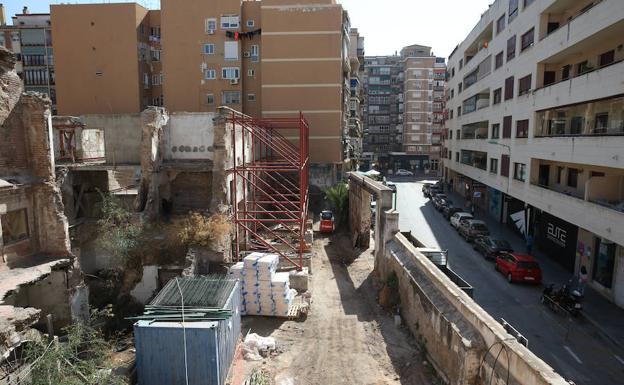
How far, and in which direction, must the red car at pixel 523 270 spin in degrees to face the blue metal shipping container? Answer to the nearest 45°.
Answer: approximately 90° to its left

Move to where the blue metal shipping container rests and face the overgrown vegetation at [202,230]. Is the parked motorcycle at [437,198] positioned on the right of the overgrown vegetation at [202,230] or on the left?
right

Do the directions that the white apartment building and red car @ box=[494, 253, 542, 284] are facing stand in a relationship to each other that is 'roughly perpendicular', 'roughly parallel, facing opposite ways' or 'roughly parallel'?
roughly perpendicular

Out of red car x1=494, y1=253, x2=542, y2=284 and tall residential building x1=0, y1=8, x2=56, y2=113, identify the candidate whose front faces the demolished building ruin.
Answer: the tall residential building

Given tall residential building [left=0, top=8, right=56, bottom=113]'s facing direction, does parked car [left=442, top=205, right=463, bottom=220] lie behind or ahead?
ahead

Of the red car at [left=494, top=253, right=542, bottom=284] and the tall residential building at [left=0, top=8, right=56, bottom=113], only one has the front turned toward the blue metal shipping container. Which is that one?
the tall residential building

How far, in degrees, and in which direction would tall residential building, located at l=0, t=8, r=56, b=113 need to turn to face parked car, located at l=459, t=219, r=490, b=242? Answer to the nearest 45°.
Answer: approximately 45° to its left

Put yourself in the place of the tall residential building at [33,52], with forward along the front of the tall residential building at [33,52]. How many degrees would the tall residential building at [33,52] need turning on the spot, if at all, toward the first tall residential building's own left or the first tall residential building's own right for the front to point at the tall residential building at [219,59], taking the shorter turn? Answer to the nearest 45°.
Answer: approximately 45° to the first tall residential building's own left
